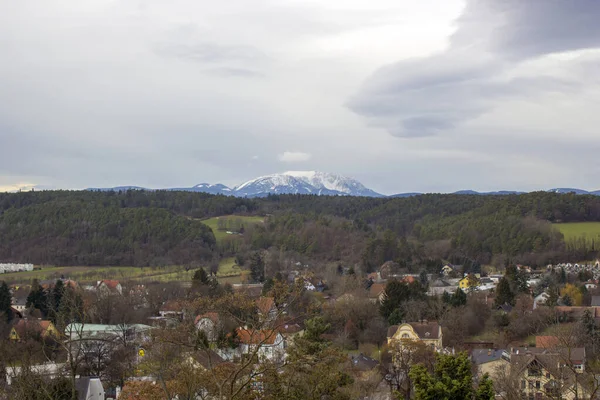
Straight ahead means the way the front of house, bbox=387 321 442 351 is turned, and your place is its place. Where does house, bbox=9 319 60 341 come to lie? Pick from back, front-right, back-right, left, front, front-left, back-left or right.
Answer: right

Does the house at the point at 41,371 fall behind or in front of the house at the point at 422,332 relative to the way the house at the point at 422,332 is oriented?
in front

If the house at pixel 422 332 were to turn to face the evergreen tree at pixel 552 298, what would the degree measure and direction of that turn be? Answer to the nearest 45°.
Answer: approximately 135° to its left

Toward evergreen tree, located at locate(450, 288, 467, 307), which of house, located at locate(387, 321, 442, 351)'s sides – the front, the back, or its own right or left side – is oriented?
back

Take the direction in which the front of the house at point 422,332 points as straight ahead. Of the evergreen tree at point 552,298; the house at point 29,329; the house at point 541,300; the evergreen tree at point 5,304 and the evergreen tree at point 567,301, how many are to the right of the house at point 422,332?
2

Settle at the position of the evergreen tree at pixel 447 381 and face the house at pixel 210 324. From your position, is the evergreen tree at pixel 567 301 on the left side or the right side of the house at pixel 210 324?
right

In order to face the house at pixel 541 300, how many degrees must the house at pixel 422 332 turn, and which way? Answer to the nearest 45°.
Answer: approximately 135° to its left

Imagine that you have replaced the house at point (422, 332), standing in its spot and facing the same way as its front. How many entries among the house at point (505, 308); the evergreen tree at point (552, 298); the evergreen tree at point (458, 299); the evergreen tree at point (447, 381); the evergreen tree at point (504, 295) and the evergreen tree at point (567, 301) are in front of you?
1

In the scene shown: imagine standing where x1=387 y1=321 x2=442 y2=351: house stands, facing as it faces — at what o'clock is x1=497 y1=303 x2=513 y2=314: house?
x1=497 y1=303 x2=513 y2=314: house is roughly at 7 o'clock from x1=387 y1=321 x2=442 y2=351: house.

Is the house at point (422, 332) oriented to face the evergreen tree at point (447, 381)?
yes

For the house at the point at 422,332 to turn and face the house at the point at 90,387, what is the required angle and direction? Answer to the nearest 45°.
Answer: approximately 45° to its right

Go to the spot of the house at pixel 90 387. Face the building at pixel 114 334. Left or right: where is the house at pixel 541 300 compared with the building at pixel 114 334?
right

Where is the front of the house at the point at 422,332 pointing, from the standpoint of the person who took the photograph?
facing the viewer

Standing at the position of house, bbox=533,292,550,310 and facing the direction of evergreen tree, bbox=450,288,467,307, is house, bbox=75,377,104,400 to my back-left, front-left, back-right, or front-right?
front-left
